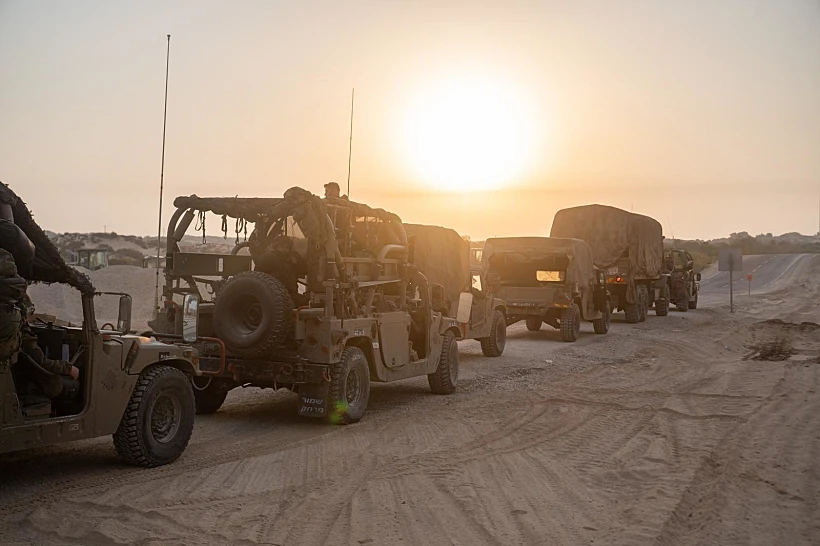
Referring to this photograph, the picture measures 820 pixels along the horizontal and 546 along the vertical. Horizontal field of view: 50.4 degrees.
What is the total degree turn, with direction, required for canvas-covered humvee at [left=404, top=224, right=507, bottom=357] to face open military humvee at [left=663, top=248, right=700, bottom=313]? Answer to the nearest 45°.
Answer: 0° — it already faces it

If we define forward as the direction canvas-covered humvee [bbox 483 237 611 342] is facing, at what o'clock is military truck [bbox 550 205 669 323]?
The military truck is roughly at 11 o'clock from the canvas-covered humvee.

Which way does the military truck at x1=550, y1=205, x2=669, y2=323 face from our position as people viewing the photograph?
facing away from the viewer and to the right of the viewer

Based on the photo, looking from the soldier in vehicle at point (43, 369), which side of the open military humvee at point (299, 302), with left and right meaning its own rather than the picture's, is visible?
back

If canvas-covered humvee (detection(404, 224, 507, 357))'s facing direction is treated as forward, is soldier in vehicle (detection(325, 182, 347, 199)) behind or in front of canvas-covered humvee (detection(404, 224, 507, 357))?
behind

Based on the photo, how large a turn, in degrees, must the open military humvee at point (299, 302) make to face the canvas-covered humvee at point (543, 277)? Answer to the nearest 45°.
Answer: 0° — it already faces it

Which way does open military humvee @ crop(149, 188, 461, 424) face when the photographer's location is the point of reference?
facing away from the viewer and to the right of the viewer

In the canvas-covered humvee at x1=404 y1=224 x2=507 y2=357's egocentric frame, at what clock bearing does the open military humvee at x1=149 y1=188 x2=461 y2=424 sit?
the open military humvee at x1=149 y1=188 x2=461 y2=424 is roughly at 5 o'clock from the canvas-covered humvee at x1=404 y1=224 x2=507 y2=357.

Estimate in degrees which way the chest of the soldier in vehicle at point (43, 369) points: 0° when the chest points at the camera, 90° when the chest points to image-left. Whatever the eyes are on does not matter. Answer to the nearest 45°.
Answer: approximately 270°

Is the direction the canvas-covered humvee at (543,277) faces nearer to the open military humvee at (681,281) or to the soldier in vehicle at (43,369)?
the open military humvee

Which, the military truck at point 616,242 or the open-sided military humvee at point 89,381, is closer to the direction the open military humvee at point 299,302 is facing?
the military truck
